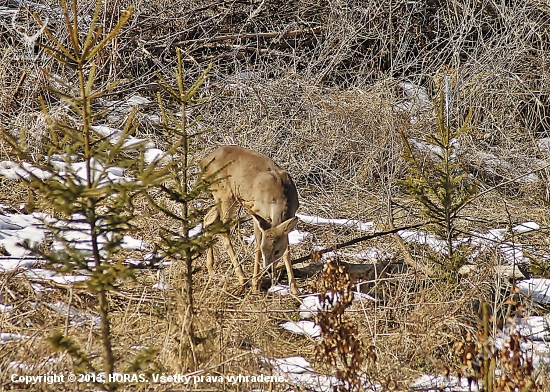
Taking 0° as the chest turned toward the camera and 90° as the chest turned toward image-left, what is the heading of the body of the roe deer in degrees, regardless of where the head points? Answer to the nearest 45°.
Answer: approximately 315°
